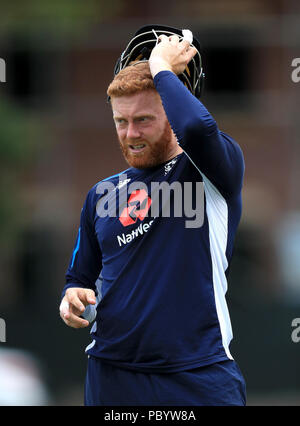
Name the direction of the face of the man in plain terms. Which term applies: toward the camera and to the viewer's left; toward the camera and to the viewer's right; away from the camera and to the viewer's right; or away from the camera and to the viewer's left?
toward the camera and to the viewer's left

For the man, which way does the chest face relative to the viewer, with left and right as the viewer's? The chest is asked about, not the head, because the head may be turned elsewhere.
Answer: facing the viewer and to the left of the viewer
